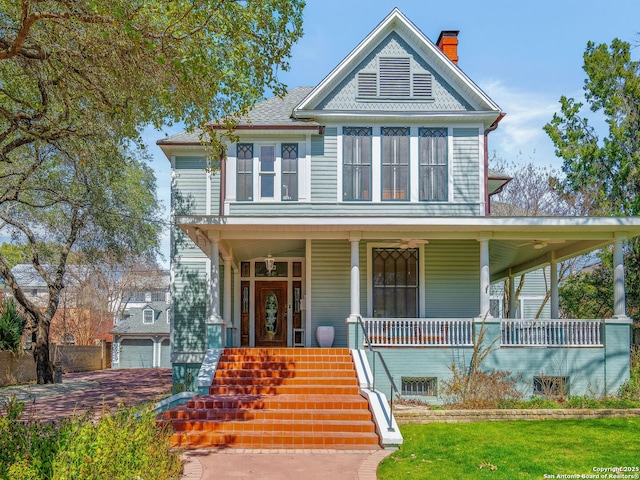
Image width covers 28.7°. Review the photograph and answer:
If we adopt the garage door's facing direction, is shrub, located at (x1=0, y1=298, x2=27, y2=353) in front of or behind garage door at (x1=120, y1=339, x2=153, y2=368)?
in front

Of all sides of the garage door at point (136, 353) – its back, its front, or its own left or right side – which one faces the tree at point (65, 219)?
front

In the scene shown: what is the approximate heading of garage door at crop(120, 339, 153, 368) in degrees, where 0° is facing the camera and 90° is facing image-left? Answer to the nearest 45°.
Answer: approximately 0°

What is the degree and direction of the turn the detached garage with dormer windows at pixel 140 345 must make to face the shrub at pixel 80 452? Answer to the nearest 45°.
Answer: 0° — it already faces it

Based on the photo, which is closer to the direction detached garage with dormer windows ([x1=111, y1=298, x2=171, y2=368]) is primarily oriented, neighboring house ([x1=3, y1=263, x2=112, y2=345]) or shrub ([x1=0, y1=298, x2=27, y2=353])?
the shrub

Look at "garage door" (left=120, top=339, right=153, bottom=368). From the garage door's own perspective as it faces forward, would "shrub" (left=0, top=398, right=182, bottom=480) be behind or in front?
in front

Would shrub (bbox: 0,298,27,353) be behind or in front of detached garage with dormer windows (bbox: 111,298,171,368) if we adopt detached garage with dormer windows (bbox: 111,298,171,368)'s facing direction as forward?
in front
